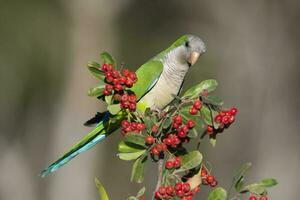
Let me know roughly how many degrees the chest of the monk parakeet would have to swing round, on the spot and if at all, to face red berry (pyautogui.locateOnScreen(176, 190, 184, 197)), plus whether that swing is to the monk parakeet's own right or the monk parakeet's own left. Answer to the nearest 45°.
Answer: approximately 45° to the monk parakeet's own right

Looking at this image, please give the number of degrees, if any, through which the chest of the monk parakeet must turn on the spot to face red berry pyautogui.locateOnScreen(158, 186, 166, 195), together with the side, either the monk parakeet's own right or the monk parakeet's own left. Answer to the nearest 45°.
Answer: approximately 45° to the monk parakeet's own right

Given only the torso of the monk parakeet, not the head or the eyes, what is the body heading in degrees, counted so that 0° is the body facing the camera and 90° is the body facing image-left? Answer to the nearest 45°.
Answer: approximately 315°
